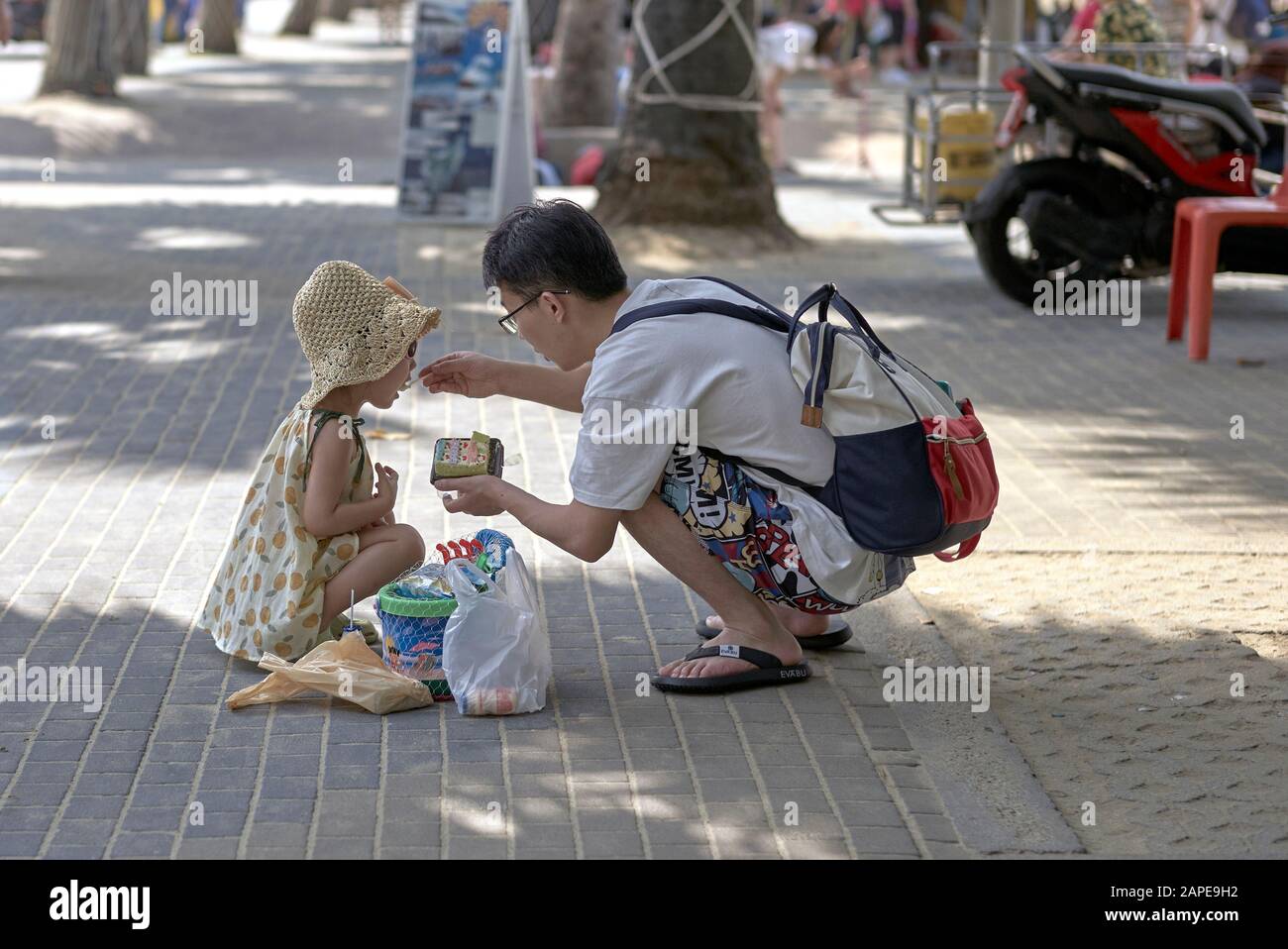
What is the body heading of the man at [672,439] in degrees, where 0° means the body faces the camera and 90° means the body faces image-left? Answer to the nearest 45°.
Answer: approximately 90°

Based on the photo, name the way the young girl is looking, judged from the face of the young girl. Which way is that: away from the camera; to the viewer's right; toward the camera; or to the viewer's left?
to the viewer's right

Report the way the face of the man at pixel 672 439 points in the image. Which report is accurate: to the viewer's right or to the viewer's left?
to the viewer's left

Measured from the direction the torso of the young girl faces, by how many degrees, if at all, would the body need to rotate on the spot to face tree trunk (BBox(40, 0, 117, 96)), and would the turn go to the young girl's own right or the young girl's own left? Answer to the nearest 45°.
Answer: approximately 90° to the young girl's own left

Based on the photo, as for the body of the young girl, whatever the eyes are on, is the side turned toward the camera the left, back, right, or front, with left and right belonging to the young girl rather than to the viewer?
right

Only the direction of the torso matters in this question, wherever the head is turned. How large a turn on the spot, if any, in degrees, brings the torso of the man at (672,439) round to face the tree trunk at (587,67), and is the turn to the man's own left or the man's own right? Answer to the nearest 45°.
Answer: approximately 90° to the man's own right
